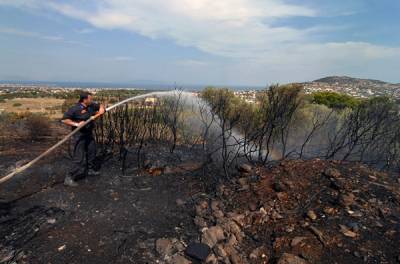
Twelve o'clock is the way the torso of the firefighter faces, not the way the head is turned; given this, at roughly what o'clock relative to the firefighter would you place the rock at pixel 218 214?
The rock is roughly at 12 o'clock from the firefighter.

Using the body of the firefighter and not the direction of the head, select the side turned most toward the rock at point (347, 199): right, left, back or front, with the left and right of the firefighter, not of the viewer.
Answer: front

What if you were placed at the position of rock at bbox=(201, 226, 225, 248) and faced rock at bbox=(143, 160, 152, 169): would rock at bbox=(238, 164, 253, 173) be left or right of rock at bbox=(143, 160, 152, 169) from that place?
right

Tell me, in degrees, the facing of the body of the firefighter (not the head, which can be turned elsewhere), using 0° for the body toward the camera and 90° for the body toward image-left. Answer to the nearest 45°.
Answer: approximately 315°

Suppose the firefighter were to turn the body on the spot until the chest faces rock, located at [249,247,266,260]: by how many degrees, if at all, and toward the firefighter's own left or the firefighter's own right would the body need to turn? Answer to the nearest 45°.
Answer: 0° — they already face it

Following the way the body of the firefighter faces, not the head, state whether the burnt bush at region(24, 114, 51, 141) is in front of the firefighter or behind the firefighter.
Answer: behind

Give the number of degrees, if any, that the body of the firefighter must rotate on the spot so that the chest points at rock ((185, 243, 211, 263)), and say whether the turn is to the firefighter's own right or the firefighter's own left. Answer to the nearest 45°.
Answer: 0° — they already face it

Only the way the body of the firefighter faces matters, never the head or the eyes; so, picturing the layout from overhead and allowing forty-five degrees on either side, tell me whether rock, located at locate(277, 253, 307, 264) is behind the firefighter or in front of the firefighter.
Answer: in front

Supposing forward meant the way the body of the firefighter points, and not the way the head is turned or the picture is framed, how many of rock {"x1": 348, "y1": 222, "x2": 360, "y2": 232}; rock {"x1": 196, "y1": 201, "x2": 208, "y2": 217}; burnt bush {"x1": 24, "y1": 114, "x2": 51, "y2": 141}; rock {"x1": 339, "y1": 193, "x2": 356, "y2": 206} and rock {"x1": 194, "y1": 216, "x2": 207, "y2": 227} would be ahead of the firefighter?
4

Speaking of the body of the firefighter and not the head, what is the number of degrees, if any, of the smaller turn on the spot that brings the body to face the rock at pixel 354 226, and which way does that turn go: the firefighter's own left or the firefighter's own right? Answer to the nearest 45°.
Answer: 0° — they already face it

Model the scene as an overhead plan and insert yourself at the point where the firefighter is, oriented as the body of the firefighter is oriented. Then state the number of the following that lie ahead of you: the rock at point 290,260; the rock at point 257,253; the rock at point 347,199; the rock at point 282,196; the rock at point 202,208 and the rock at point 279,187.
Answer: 6

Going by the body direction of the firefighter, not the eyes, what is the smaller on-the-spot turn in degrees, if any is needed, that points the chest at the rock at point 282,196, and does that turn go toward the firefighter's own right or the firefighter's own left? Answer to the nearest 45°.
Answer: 0° — they already face it

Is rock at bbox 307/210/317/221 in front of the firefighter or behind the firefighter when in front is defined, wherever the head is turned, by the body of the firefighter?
in front

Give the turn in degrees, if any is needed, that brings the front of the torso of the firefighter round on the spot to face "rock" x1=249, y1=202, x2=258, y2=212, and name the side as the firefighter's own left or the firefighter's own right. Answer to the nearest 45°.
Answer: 0° — they already face it

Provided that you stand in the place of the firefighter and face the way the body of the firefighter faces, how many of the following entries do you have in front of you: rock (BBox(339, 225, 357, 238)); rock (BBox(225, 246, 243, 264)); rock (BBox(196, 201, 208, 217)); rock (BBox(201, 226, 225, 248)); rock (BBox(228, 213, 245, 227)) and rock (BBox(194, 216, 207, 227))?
6

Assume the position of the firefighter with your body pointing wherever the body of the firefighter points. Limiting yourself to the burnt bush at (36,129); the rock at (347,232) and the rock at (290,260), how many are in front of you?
2
